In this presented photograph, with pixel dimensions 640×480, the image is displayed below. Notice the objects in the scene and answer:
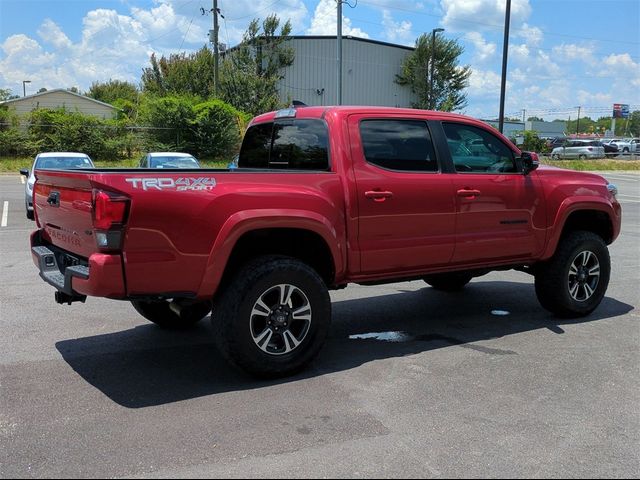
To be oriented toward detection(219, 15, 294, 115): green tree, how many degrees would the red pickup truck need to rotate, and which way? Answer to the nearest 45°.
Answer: approximately 45° to its left

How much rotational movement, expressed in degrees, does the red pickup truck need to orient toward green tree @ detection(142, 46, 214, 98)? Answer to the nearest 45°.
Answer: approximately 45° to its left

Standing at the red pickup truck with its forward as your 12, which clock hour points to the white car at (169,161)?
The white car is roughly at 10 o'clock from the red pickup truck.

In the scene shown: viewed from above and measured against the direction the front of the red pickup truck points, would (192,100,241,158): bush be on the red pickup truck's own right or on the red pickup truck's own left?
on the red pickup truck's own left

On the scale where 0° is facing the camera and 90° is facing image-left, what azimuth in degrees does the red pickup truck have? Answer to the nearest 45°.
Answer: approximately 225°
